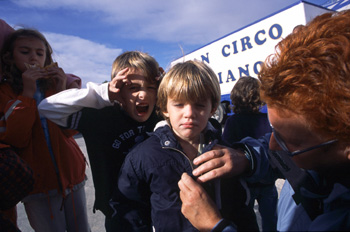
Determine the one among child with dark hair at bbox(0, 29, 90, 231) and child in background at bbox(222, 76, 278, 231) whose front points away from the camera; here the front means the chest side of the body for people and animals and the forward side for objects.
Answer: the child in background

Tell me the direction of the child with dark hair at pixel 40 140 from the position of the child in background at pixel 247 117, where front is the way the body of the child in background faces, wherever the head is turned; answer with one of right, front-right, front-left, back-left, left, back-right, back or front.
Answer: back-left

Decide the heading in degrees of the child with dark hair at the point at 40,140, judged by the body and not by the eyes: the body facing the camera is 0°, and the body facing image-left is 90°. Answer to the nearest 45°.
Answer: approximately 315°

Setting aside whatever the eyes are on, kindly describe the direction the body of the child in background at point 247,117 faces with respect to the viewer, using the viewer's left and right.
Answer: facing away from the viewer

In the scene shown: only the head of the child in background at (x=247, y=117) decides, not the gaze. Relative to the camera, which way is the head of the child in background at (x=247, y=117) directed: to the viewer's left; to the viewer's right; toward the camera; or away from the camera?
away from the camera

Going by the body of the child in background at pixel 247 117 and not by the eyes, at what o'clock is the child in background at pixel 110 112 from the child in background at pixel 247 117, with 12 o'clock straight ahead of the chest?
the child in background at pixel 110 112 is roughly at 7 o'clock from the child in background at pixel 247 117.

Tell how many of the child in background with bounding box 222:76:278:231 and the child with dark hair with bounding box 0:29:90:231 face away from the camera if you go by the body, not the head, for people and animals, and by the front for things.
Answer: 1
